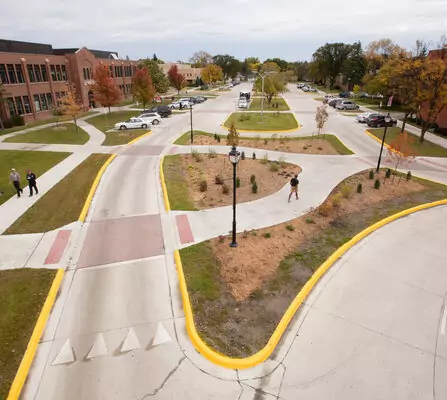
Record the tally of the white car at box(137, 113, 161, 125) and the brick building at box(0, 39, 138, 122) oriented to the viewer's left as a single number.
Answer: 1

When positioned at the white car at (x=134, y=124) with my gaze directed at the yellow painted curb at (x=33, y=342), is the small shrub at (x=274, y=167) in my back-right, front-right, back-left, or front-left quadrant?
front-left

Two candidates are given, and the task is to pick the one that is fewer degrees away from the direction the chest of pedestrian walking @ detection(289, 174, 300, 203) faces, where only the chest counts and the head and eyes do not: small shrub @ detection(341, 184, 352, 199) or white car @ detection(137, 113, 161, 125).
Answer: the small shrub

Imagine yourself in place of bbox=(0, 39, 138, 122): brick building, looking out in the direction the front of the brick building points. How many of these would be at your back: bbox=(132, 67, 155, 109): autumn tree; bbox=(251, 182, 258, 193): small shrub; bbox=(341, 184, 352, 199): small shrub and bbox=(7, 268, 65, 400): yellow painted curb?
0

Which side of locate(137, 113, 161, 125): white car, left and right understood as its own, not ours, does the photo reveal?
left

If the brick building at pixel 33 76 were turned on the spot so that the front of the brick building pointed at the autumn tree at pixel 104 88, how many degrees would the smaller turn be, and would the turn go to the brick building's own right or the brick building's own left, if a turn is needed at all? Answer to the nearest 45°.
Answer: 0° — it already faces it

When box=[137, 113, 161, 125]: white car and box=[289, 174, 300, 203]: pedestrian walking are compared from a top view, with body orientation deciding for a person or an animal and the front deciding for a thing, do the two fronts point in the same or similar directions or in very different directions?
very different directions

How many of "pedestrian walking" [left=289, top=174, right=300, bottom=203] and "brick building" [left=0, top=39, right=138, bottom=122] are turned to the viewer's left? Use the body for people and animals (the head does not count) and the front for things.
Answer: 0

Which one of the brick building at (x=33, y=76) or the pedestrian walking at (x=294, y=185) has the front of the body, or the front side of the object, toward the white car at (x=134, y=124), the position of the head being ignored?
the brick building

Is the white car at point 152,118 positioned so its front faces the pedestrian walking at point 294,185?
no

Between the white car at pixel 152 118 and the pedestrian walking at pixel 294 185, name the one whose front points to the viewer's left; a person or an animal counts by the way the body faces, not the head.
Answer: the white car

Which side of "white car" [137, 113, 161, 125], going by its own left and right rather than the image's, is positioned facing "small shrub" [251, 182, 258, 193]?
left

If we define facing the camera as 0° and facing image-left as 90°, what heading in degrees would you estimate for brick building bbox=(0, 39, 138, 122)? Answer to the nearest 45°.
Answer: approximately 315°

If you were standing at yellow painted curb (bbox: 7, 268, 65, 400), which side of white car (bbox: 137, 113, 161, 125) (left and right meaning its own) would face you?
left

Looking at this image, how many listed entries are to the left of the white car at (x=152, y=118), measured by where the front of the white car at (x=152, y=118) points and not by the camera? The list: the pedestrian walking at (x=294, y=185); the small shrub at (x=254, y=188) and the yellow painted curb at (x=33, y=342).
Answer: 3

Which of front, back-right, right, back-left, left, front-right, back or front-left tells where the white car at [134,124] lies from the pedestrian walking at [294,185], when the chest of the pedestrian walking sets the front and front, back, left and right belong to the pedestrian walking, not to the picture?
left

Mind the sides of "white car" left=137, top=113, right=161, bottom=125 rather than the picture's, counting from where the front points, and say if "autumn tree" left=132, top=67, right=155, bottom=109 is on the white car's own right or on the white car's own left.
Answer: on the white car's own right

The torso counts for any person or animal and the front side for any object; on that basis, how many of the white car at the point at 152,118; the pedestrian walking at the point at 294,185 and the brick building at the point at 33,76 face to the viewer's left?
1
